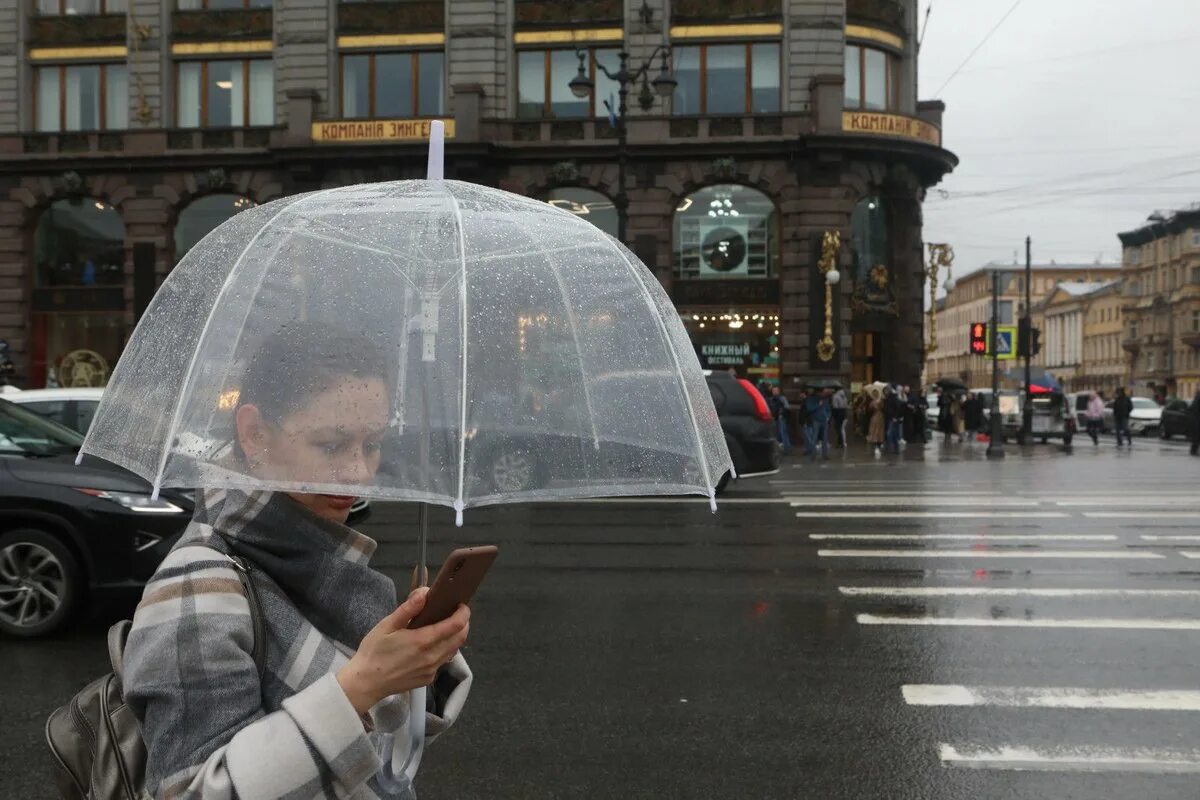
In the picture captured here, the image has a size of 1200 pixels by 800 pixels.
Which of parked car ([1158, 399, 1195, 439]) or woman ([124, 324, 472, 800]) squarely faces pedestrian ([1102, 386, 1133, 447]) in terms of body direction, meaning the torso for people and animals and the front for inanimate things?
the parked car

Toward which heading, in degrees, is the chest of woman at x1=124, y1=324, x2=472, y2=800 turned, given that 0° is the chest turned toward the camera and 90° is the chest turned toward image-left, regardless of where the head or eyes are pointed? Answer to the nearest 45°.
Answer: approximately 315°

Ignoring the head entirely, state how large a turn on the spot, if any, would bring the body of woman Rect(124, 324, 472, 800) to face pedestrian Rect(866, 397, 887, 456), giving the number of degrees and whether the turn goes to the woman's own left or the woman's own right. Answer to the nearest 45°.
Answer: approximately 90° to the woman's own left

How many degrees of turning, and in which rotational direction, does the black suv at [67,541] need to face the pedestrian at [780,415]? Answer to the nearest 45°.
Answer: approximately 45° to its left

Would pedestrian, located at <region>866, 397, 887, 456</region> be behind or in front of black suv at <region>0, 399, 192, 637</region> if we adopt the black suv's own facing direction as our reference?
in front

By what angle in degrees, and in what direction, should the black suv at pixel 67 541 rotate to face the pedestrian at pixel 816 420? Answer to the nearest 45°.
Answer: approximately 45° to its left

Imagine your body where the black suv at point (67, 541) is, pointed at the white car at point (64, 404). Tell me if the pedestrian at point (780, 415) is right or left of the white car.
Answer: right

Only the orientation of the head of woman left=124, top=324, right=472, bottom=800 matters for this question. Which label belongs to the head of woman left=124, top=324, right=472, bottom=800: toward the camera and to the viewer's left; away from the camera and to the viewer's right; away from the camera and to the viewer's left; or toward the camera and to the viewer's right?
toward the camera and to the viewer's right

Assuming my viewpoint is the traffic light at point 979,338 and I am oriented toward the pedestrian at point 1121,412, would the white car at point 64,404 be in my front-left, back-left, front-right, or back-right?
back-right

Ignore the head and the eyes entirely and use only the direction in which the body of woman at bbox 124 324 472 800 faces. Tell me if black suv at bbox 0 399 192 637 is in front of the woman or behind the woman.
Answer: behind

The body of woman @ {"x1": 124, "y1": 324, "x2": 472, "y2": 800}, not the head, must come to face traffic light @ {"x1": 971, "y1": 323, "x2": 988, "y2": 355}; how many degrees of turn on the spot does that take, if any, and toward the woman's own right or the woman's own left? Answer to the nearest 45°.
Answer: approximately 90° to the woman's own left
